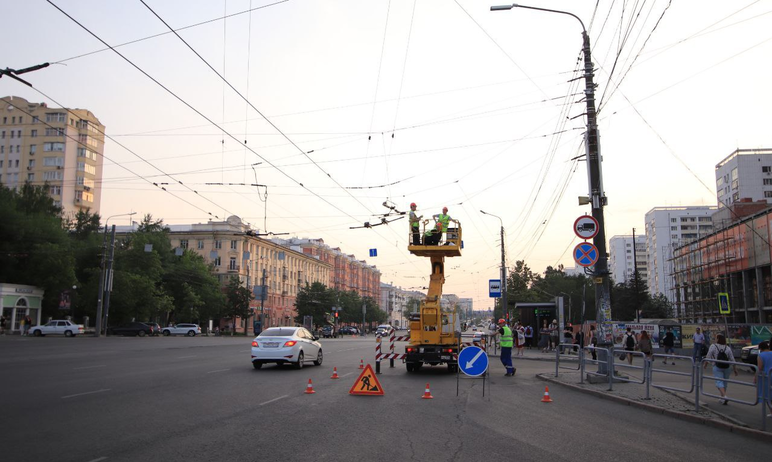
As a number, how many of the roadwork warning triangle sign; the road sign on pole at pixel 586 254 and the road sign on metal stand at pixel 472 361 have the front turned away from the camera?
0

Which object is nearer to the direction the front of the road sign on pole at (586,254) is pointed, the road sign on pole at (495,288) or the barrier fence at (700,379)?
the barrier fence

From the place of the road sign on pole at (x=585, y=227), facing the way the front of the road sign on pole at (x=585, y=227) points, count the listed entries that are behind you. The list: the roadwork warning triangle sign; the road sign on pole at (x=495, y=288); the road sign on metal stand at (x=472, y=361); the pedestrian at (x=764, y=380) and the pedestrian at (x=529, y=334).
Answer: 2

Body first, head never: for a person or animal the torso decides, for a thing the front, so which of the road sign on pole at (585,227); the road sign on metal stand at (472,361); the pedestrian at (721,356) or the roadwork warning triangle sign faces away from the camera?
the pedestrian

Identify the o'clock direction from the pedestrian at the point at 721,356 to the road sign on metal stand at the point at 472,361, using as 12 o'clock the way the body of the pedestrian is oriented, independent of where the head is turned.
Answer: The road sign on metal stand is roughly at 8 o'clock from the pedestrian.

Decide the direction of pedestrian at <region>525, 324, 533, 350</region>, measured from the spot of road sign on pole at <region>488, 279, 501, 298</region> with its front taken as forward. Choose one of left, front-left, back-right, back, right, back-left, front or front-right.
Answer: back-left

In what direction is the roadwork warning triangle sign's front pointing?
toward the camera

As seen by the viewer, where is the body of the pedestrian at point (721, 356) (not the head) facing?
away from the camera

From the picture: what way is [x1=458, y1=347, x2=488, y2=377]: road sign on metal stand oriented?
toward the camera

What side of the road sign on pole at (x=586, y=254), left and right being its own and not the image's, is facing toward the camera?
front

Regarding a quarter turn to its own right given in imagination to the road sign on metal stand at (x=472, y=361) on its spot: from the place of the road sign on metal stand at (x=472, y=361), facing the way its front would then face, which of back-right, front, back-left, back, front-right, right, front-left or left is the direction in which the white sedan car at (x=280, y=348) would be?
front-right

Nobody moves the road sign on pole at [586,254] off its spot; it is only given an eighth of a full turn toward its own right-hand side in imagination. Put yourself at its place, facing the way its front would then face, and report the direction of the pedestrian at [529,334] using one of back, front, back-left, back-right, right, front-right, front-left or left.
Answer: back-right

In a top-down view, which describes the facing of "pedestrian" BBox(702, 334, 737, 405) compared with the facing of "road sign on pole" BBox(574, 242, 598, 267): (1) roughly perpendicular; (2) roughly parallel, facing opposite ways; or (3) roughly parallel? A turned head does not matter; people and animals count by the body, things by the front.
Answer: roughly parallel, facing opposite ways

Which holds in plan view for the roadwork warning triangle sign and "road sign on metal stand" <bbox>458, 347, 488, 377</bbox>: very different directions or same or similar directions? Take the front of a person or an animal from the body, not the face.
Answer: same or similar directions
